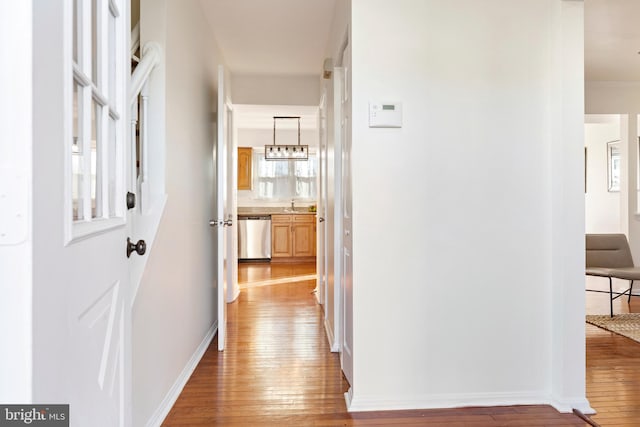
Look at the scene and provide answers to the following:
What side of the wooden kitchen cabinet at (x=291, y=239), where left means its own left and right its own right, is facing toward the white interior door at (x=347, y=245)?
front

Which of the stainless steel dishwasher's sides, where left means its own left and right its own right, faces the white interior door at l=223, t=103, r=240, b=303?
front

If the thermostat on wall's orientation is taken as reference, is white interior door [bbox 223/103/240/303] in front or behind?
behind

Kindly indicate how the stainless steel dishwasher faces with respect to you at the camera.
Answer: facing the viewer

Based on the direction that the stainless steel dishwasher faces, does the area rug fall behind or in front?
in front

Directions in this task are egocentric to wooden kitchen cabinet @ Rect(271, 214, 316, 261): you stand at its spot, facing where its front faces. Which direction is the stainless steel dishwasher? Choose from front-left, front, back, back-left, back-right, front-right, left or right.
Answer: right

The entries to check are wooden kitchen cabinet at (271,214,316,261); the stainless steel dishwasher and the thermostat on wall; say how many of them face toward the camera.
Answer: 3

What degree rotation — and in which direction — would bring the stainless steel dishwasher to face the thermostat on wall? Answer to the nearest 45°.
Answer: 0° — it already faces it

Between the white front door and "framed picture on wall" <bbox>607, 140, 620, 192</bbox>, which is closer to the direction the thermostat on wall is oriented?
the white front door

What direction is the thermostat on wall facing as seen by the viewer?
toward the camera

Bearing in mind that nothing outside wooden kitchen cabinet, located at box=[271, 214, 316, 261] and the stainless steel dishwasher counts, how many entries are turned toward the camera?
2
